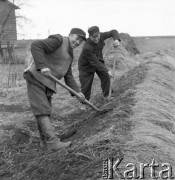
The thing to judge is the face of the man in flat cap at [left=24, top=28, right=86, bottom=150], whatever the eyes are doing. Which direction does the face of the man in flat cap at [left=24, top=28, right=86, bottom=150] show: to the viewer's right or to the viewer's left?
to the viewer's right

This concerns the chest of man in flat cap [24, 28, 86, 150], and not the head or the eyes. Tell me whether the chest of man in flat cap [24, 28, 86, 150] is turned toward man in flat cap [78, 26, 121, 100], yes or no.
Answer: no

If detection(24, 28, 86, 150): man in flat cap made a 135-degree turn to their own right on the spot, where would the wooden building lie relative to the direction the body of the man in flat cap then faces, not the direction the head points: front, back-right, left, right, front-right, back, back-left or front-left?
back-right

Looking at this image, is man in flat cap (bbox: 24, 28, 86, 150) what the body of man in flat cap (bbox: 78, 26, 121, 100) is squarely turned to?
no

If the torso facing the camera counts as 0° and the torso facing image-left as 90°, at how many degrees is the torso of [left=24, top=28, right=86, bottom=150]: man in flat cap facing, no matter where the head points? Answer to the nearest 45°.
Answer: approximately 270°

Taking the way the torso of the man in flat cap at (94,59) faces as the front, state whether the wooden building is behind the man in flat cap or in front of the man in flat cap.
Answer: behind

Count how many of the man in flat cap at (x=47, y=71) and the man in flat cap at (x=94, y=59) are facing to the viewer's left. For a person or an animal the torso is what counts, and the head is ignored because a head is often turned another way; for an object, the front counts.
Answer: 0
